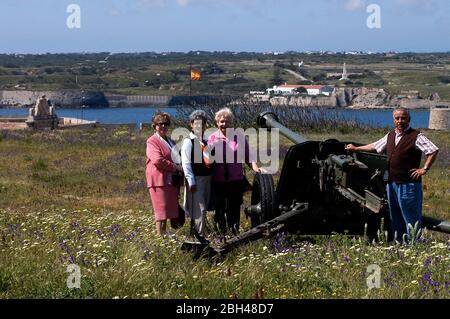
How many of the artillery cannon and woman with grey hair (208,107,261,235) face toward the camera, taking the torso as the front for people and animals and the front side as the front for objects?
1

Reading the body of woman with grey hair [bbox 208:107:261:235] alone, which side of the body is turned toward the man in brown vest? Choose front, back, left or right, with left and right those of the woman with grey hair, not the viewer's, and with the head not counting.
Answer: left

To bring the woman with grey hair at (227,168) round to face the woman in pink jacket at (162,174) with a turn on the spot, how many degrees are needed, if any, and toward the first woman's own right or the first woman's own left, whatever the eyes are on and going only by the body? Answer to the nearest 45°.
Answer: approximately 90° to the first woman's own right

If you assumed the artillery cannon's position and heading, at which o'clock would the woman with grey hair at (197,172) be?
The woman with grey hair is roughly at 10 o'clock from the artillery cannon.

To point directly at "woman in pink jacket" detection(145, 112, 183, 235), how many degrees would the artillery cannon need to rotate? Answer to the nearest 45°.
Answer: approximately 45° to its left
